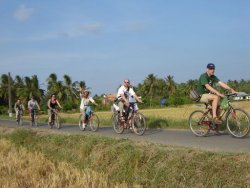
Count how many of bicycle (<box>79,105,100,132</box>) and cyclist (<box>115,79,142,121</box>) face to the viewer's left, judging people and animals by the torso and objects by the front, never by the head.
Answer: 0

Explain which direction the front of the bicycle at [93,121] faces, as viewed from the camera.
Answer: facing the viewer and to the right of the viewer

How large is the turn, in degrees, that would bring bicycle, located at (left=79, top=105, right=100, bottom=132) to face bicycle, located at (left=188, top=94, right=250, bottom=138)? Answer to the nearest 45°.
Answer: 0° — it already faces it

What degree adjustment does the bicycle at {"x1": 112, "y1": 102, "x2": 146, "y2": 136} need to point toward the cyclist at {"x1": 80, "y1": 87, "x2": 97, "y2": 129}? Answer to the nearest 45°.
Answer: approximately 180°

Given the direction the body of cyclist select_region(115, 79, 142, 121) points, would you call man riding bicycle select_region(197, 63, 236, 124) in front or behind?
in front

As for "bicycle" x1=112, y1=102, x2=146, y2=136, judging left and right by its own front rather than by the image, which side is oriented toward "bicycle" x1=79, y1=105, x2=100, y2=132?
back

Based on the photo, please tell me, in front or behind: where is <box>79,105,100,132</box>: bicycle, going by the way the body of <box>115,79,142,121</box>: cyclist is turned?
behind

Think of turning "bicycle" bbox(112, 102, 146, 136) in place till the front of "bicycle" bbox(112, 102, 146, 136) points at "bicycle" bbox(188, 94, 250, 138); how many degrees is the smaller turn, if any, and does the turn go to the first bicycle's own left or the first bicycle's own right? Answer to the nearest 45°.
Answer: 0° — it already faces it

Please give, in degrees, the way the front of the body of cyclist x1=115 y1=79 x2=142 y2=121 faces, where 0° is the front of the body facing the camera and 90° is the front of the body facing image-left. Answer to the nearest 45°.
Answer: approximately 315°
